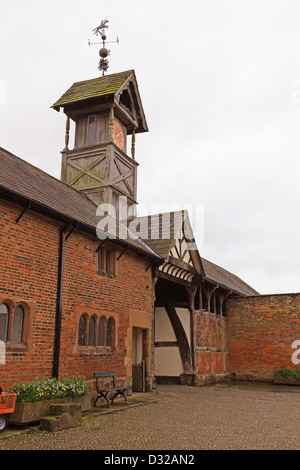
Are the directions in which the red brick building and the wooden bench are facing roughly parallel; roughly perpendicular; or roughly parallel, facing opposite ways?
roughly parallel

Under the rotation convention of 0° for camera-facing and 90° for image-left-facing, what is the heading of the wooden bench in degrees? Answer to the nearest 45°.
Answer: approximately 315°

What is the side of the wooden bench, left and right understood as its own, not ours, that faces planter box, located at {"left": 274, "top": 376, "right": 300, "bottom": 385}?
left

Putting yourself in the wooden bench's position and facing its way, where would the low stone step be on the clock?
The low stone step is roughly at 2 o'clock from the wooden bench.

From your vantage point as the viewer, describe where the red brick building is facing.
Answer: facing the viewer and to the right of the viewer

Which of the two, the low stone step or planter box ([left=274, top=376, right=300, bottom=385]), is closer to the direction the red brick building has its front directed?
the planter box

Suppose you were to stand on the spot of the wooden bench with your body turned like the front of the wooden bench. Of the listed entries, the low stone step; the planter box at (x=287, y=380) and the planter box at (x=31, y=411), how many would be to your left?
1
